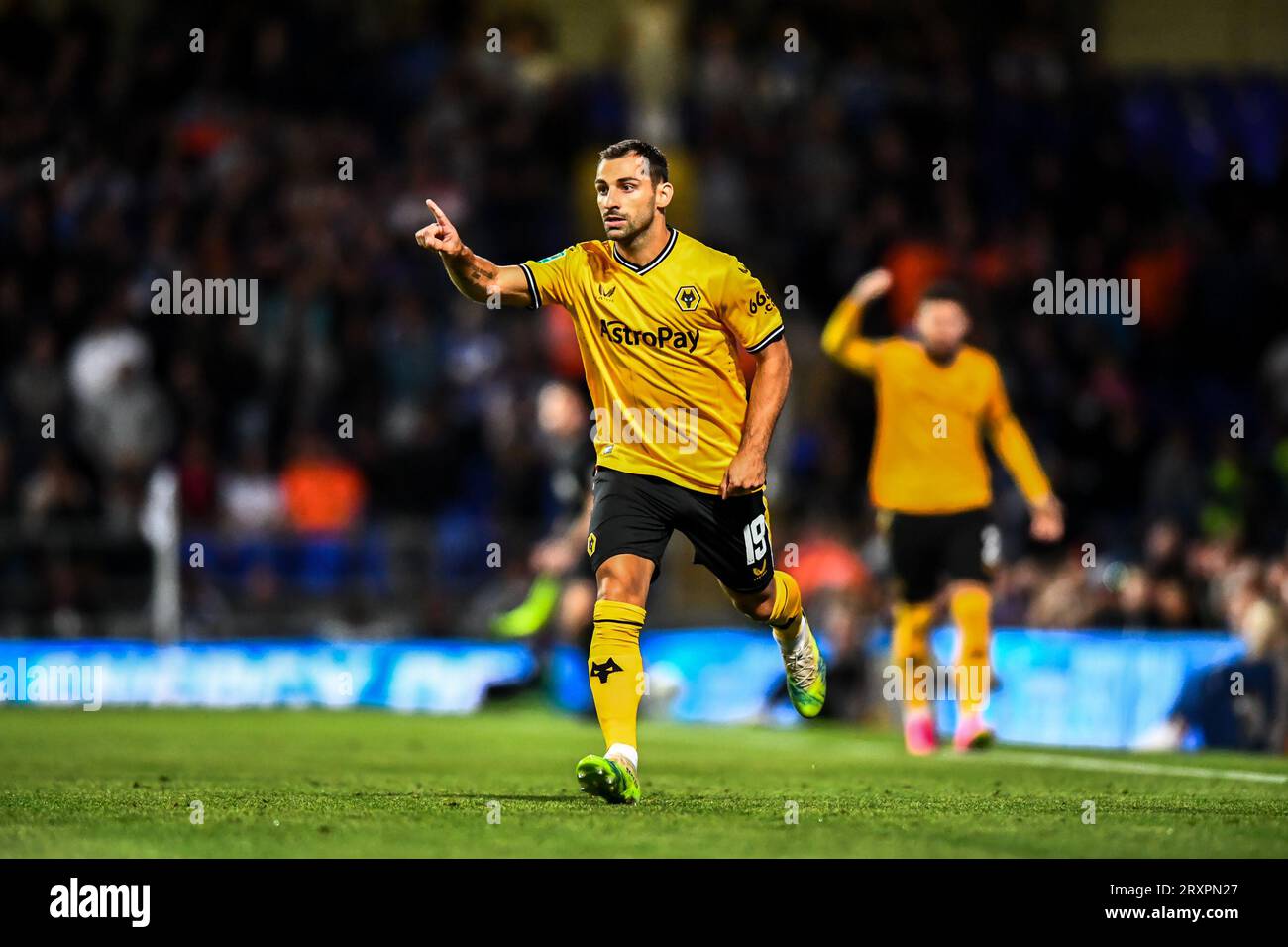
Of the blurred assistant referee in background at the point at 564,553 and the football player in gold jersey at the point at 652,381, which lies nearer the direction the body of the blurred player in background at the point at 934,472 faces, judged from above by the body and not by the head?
the football player in gold jersey

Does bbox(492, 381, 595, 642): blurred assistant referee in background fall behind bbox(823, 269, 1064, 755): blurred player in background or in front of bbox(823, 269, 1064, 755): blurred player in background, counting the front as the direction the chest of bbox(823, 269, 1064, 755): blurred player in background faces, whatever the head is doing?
behind

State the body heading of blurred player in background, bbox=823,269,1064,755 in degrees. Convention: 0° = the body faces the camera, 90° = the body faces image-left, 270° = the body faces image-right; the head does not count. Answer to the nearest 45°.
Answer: approximately 0°

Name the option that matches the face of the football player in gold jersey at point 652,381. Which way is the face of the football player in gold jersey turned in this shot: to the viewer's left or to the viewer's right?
to the viewer's left
